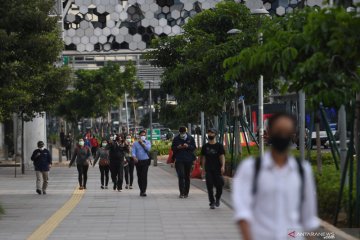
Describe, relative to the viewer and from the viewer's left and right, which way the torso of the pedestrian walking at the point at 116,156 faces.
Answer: facing the viewer

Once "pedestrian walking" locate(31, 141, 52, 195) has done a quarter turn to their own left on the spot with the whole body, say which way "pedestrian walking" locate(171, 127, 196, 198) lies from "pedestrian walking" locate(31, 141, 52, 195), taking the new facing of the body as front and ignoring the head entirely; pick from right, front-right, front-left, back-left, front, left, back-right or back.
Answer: front-right

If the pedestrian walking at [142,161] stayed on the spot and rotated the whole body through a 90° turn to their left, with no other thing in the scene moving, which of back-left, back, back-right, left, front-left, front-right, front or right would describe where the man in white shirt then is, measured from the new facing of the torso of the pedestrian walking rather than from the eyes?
right

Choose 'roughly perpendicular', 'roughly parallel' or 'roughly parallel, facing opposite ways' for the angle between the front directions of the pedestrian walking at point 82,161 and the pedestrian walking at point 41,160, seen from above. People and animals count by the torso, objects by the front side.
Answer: roughly parallel

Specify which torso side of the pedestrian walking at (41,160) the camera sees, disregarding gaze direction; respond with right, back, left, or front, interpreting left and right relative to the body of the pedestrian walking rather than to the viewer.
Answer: front

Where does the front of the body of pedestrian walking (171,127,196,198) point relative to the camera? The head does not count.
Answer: toward the camera

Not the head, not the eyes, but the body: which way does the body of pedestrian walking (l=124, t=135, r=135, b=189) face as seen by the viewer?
toward the camera

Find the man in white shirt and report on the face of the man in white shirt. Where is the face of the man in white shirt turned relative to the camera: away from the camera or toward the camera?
toward the camera
